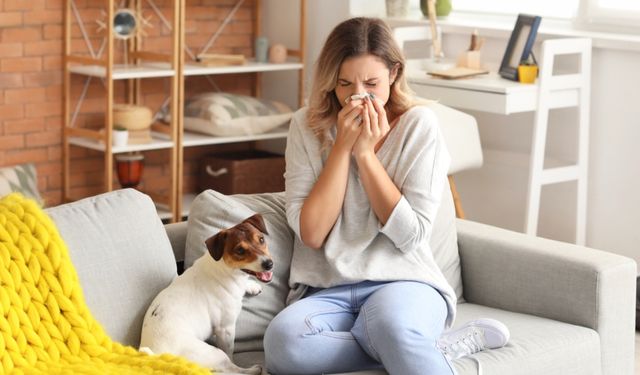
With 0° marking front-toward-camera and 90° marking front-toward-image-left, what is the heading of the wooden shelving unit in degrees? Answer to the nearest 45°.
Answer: approximately 315°

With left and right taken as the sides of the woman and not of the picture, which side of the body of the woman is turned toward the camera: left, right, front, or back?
front

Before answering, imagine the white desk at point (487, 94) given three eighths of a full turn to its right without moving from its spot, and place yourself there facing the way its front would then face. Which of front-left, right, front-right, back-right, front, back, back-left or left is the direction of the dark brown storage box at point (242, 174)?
front-left

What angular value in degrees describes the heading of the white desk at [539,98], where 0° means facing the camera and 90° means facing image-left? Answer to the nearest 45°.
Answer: approximately 45°

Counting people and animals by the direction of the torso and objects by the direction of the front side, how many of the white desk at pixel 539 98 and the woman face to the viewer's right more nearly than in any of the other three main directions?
0

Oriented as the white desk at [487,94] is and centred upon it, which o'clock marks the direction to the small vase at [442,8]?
The small vase is roughly at 4 o'clock from the white desk.

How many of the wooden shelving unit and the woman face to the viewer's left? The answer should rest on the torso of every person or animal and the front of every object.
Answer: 0
